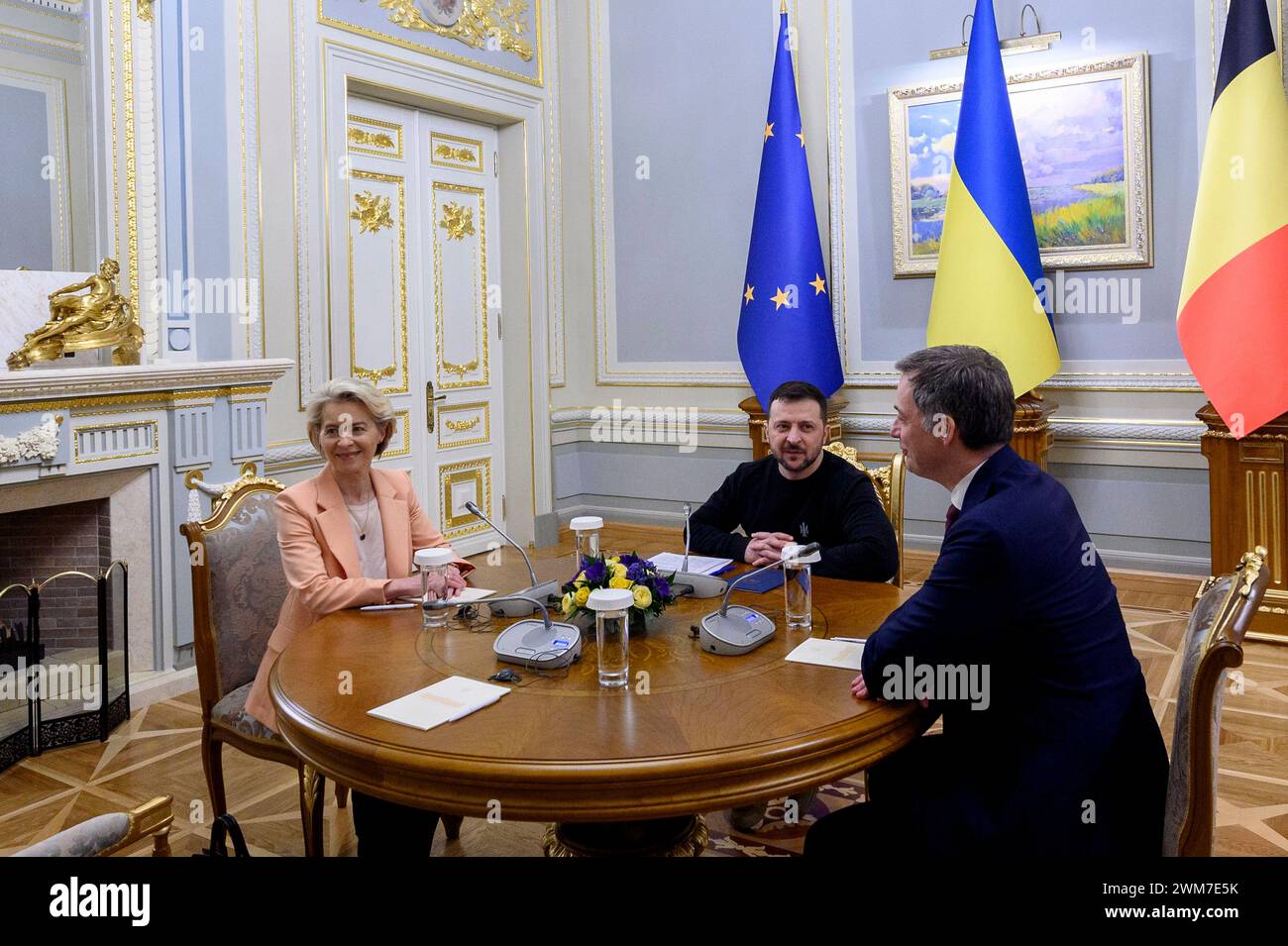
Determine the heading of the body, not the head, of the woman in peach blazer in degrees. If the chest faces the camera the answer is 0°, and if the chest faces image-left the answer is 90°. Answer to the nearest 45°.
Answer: approximately 315°

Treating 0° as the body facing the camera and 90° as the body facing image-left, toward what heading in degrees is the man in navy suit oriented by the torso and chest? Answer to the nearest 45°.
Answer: approximately 90°

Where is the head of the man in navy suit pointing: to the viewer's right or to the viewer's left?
to the viewer's left

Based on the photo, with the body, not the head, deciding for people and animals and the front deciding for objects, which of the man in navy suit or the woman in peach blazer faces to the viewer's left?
the man in navy suit

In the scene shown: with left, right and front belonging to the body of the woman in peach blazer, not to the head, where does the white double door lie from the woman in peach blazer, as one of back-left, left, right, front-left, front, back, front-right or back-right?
back-left

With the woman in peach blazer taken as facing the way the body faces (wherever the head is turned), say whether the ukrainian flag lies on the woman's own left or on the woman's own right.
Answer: on the woman's own left

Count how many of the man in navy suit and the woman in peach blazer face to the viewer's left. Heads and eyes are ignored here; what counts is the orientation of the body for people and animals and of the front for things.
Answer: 1
